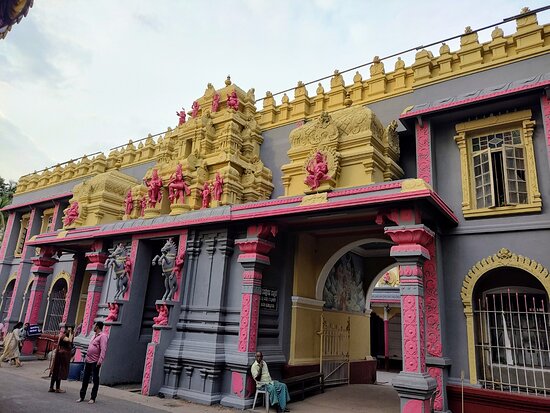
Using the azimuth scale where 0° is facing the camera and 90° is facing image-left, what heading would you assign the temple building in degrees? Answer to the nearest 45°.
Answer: approximately 45°

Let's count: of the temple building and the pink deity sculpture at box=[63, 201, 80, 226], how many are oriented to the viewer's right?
0

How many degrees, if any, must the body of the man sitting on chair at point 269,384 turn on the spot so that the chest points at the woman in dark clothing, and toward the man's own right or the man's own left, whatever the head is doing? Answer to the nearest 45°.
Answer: approximately 135° to the man's own right

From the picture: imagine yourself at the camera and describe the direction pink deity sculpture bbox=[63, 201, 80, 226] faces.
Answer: facing the viewer and to the left of the viewer

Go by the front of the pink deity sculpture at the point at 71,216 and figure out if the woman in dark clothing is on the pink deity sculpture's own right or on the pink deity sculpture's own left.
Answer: on the pink deity sculpture's own left

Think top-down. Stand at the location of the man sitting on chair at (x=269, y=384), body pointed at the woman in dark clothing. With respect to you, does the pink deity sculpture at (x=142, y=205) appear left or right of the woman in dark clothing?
right

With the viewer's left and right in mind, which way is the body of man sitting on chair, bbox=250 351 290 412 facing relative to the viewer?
facing the viewer and to the right of the viewer
